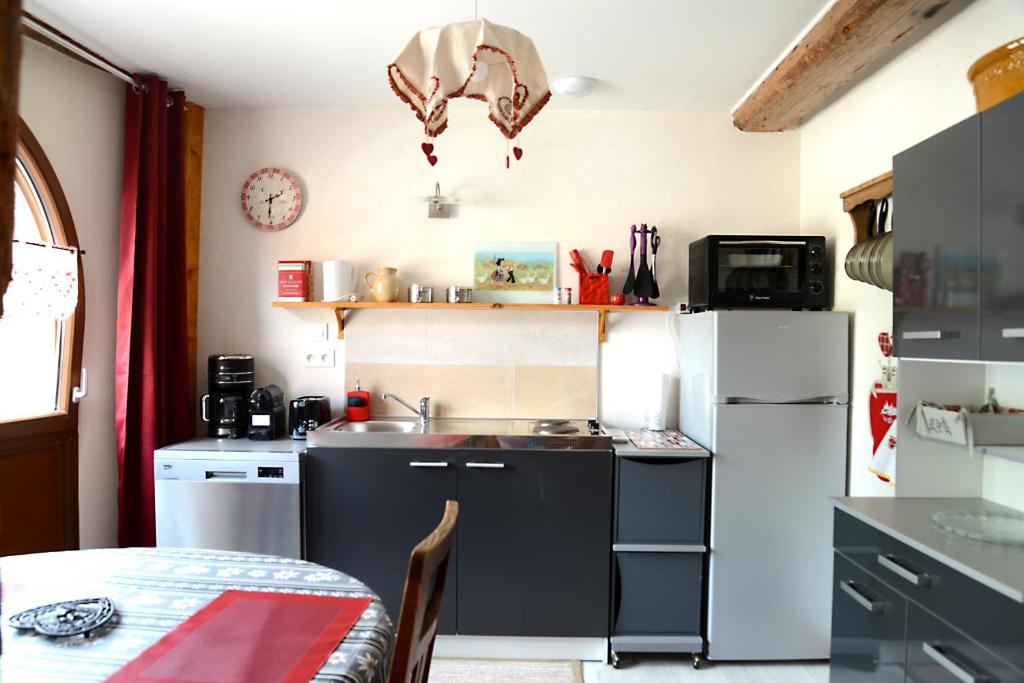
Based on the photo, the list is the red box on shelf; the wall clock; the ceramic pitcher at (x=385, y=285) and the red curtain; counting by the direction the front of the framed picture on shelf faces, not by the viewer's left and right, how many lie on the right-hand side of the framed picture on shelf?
4

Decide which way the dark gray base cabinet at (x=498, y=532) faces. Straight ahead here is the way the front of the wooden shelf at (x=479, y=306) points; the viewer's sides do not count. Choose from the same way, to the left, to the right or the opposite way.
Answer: the same way

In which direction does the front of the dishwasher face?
toward the camera

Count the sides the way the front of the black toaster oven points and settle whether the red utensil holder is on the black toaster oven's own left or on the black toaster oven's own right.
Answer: on the black toaster oven's own right

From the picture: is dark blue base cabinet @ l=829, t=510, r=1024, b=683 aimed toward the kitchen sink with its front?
no

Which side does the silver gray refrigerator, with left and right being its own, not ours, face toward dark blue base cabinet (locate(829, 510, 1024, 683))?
front

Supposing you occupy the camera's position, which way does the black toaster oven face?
facing the viewer

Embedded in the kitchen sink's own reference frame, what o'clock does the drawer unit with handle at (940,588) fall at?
The drawer unit with handle is roughly at 11 o'clock from the kitchen sink.

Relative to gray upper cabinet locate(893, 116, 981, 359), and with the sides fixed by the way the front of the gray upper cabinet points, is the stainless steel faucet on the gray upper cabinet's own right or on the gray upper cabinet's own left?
on the gray upper cabinet's own right

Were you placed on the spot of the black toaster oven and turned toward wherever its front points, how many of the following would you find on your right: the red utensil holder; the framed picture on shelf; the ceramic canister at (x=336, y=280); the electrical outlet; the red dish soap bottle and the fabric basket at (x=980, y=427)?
5

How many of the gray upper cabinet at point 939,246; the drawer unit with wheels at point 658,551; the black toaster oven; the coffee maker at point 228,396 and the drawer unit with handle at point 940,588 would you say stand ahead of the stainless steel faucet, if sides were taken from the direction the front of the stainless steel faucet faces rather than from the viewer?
1

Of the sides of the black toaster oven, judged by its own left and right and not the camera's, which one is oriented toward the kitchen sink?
right

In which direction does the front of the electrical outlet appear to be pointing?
toward the camera

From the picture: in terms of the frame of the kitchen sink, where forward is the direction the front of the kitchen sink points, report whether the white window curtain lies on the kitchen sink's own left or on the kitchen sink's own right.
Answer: on the kitchen sink's own right

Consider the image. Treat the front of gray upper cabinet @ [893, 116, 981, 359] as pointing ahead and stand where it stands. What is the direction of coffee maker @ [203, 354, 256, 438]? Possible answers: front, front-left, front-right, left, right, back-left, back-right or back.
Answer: front-right
